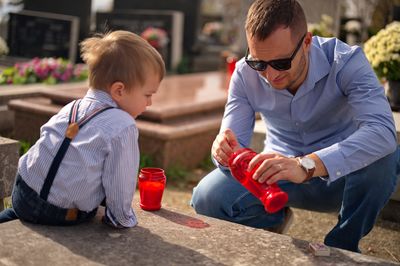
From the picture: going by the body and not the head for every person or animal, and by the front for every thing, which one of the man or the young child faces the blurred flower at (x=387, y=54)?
the young child

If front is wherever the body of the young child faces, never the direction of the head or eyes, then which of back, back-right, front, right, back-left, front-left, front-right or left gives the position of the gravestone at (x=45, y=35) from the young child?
front-left

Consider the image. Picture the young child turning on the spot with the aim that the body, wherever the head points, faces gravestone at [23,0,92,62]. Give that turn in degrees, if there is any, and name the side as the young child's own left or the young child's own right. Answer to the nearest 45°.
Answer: approximately 45° to the young child's own left

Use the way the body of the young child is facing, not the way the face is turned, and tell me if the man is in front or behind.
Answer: in front

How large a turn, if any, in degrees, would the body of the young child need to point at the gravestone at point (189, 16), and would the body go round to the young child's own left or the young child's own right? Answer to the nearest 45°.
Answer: approximately 45° to the young child's own left

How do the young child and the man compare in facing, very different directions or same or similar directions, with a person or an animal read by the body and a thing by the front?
very different directions

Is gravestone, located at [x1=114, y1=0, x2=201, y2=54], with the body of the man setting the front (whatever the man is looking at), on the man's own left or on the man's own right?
on the man's own right

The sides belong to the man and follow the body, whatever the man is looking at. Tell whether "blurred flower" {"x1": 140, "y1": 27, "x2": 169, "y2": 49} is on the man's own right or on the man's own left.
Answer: on the man's own right

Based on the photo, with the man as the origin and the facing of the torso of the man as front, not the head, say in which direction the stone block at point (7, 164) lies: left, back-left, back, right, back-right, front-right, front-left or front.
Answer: front-right

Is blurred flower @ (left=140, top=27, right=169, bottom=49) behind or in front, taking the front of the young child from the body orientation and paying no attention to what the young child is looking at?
in front

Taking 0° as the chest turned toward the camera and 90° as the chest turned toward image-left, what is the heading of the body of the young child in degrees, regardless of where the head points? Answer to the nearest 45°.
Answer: approximately 225°

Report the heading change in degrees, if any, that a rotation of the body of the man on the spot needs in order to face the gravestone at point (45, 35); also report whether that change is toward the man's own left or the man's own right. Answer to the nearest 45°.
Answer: approximately 90° to the man's own right

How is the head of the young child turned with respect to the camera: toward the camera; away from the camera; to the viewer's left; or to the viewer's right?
to the viewer's right

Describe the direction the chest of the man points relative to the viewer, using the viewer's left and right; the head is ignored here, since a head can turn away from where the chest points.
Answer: facing the viewer and to the left of the viewer

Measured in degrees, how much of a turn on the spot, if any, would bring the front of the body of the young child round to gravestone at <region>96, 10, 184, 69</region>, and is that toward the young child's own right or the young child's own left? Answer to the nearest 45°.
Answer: approximately 45° to the young child's own left

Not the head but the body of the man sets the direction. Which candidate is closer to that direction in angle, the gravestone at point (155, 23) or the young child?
the young child

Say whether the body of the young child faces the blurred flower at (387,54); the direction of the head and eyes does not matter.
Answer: yes
